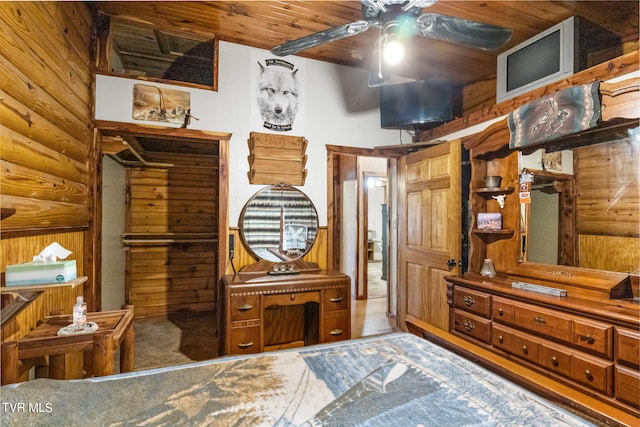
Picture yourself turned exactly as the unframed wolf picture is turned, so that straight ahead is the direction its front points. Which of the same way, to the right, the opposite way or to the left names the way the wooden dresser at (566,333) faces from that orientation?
to the right

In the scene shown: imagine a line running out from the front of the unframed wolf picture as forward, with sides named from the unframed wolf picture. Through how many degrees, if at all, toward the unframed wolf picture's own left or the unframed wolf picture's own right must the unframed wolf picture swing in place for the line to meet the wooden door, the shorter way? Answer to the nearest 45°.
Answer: approximately 90° to the unframed wolf picture's own left

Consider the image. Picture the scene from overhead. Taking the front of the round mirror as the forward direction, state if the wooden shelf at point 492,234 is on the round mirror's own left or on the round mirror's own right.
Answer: on the round mirror's own left

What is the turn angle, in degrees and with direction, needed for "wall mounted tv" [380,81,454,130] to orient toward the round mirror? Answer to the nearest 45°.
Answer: approximately 45° to its right

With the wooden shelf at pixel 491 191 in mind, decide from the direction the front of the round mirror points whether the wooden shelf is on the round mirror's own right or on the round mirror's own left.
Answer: on the round mirror's own left

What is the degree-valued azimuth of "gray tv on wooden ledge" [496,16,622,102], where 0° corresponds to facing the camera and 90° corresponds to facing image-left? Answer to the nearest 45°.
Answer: approximately 45°

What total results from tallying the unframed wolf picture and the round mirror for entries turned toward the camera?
2
